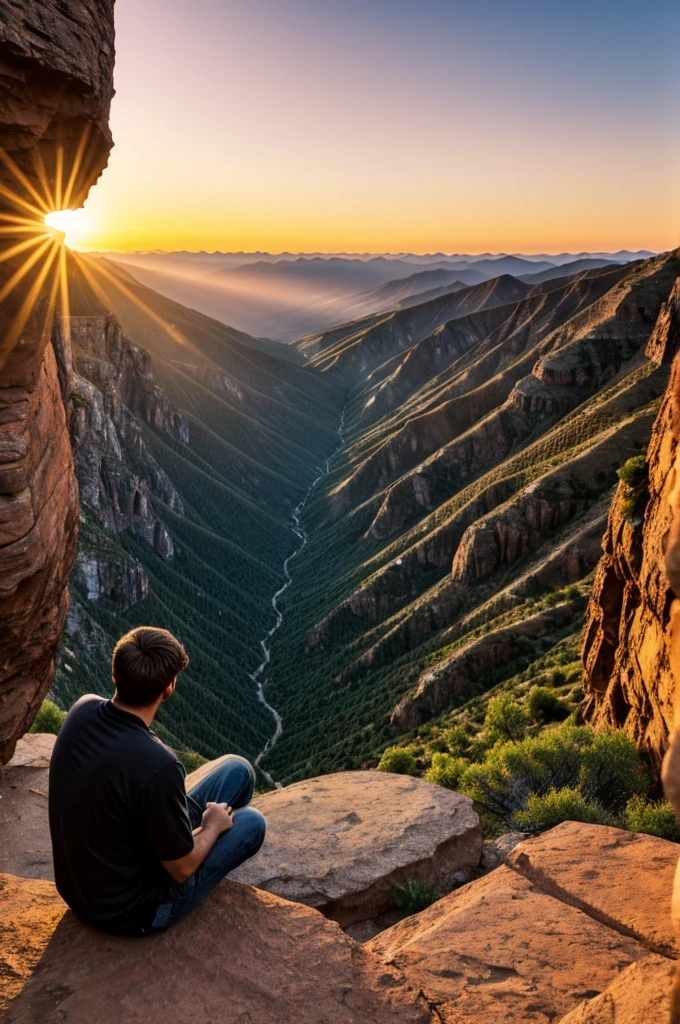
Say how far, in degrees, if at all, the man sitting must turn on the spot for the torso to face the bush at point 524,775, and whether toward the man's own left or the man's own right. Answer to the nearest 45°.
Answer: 0° — they already face it

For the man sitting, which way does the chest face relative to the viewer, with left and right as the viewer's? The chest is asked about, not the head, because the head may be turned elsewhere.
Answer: facing away from the viewer and to the right of the viewer

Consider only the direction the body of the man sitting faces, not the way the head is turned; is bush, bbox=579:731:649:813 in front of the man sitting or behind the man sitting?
in front

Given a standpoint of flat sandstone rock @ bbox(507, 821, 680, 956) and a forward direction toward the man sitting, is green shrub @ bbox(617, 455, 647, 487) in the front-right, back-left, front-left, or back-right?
back-right

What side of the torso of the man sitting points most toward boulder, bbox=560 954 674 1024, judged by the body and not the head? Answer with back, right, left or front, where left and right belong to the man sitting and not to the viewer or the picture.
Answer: right

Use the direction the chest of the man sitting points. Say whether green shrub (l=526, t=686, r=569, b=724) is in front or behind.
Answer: in front

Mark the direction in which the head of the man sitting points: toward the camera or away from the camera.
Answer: away from the camera

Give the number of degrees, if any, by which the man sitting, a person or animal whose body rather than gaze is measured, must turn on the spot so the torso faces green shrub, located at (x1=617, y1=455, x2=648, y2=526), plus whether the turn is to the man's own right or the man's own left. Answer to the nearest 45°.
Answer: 0° — they already face it

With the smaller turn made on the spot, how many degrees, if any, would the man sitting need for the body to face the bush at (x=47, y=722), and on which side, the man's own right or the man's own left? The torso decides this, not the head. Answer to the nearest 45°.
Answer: approximately 45° to the man's own left
